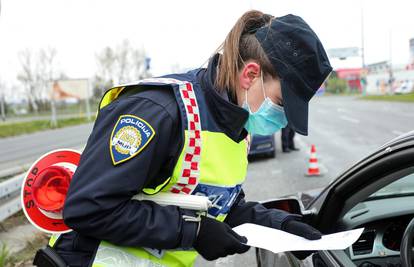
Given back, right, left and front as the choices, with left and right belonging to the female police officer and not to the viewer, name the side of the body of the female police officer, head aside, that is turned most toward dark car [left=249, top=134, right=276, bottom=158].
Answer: left

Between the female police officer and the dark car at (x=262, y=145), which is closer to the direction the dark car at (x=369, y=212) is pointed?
the dark car

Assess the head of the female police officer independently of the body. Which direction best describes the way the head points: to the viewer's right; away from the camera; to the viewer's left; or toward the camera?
to the viewer's right

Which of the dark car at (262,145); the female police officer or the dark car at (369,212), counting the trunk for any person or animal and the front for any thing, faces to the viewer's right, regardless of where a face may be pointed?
the female police officer

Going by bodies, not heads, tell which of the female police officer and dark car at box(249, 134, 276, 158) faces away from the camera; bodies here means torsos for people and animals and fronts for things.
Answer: the dark car

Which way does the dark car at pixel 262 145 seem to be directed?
away from the camera

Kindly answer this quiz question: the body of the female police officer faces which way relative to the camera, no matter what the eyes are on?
to the viewer's right

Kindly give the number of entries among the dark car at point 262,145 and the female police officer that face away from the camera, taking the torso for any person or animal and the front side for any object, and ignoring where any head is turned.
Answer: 1

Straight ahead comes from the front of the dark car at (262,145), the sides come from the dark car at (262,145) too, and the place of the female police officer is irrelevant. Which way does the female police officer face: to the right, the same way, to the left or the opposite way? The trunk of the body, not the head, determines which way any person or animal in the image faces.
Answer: to the right
